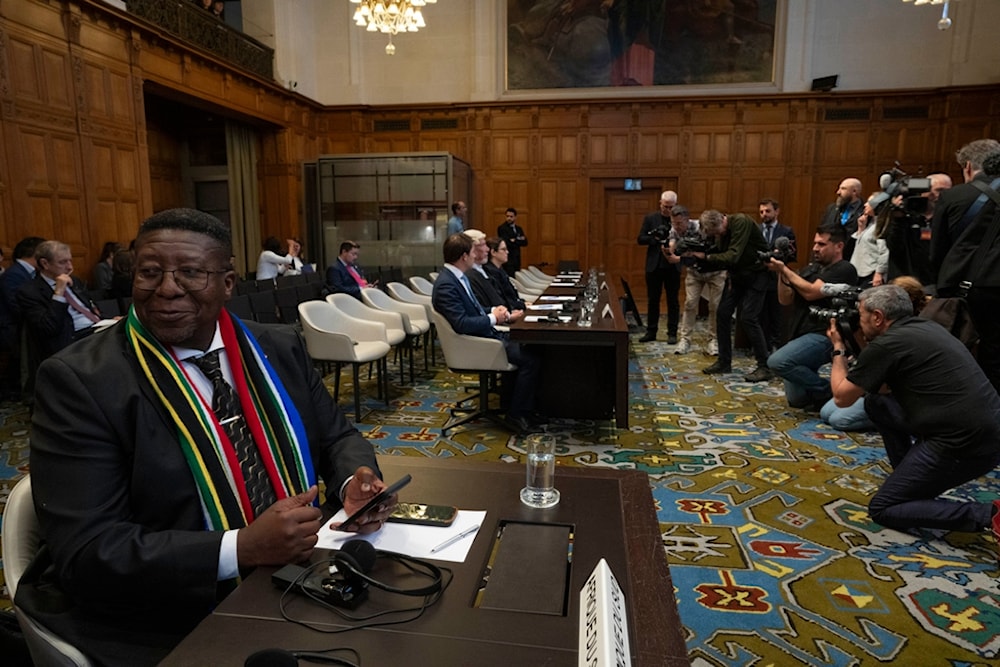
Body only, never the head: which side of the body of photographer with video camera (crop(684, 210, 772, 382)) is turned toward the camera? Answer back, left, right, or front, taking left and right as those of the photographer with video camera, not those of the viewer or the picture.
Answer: left

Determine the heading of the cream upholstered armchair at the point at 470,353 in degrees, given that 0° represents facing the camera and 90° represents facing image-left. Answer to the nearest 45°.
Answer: approximately 270°

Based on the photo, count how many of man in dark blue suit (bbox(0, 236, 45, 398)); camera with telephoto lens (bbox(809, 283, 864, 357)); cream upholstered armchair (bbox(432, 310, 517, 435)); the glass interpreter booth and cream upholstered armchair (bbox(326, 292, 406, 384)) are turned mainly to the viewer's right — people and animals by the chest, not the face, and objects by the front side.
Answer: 3

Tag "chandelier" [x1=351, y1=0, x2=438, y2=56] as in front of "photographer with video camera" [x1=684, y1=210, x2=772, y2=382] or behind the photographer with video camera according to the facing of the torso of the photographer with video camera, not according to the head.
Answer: in front

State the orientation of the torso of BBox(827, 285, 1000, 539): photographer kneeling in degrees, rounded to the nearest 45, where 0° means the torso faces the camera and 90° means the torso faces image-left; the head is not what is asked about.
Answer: approximately 90°

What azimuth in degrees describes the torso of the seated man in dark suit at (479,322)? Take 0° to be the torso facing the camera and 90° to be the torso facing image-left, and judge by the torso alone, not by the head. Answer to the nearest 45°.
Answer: approximately 270°

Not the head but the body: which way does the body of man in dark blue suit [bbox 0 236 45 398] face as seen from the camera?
to the viewer's right

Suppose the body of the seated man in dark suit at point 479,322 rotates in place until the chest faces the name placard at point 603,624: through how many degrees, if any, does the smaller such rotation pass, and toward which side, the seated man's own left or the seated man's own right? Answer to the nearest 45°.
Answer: approximately 90° to the seated man's own right

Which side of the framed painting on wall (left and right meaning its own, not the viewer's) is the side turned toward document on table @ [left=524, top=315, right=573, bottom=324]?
front

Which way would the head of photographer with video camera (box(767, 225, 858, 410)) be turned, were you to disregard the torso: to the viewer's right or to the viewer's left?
to the viewer's left

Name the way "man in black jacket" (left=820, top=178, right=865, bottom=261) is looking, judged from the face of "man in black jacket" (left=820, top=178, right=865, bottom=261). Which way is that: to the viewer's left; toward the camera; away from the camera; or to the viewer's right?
to the viewer's left

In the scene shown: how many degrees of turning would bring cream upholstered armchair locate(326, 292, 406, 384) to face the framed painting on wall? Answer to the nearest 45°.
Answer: approximately 45° to its left

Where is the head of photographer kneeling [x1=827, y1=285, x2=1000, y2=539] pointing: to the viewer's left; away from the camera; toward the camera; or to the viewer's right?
to the viewer's left
